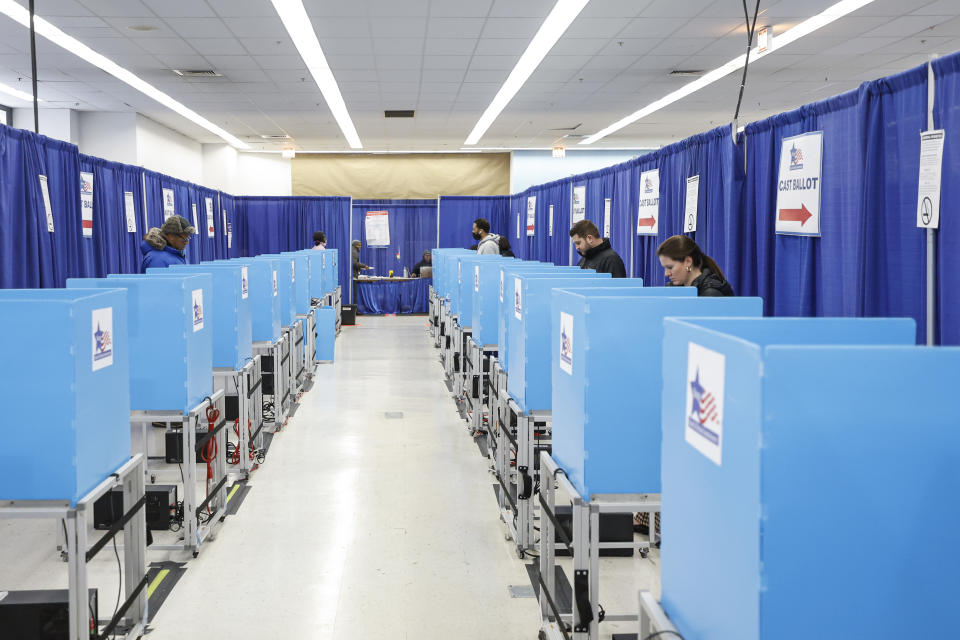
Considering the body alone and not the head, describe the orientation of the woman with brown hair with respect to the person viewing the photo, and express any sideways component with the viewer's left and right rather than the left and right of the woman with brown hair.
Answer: facing to the left of the viewer

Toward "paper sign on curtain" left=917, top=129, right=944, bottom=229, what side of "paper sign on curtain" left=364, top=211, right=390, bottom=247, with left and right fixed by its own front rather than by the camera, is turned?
front

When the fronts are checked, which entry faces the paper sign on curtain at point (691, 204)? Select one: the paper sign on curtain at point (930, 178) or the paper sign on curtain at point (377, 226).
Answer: the paper sign on curtain at point (377, 226)

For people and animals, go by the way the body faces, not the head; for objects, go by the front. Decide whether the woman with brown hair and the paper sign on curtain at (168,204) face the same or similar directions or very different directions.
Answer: very different directions

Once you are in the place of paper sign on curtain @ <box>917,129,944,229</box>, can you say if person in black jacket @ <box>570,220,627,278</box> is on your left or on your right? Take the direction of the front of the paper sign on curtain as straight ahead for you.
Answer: on your right

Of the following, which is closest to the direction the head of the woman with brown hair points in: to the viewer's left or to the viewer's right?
to the viewer's left

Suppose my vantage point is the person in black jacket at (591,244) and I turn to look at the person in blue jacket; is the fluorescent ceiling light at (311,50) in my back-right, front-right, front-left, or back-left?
front-right

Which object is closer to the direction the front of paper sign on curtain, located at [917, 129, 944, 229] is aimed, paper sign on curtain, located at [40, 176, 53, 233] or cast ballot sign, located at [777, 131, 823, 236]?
the paper sign on curtain

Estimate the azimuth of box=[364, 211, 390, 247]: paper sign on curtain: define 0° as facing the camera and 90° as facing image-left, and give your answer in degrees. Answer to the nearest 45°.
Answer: approximately 0°

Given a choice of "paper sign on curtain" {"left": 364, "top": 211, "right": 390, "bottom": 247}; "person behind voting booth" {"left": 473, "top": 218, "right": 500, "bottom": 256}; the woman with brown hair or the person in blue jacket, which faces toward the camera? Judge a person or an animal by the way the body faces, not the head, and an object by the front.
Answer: the paper sign on curtain

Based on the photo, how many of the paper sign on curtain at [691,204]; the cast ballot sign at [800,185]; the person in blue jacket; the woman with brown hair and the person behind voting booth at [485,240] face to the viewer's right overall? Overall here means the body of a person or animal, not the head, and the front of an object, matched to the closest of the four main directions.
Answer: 1
